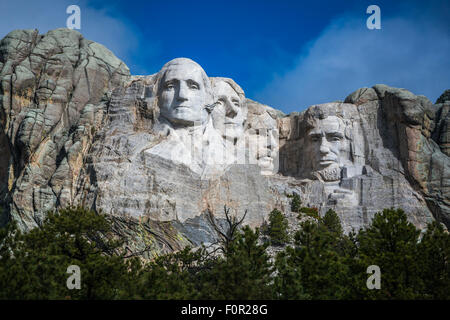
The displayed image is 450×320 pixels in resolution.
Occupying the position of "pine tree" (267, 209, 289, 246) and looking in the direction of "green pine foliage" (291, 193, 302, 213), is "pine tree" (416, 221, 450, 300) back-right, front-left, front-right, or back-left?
back-right

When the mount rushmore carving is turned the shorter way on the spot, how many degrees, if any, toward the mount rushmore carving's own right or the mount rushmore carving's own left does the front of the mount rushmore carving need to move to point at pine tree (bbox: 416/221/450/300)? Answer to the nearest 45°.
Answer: approximately 45° to the mount rushmore carving's own left

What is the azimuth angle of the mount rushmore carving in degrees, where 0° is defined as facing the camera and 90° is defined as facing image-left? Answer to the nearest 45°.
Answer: approximately 0°
